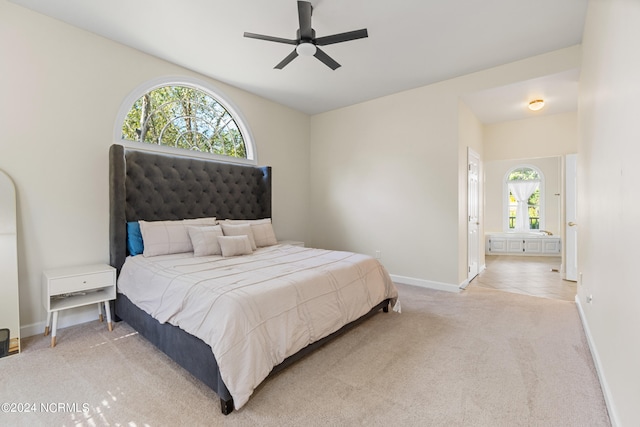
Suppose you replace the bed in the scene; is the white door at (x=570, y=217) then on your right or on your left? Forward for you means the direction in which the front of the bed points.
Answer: on your left

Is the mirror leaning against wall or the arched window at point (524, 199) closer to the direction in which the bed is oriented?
the arched window

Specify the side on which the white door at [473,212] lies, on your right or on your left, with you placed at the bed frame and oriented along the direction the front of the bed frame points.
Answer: on your left

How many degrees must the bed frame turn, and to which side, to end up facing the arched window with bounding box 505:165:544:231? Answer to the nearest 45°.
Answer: approximately 45° to its left

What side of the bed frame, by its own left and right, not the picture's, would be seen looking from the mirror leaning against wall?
right

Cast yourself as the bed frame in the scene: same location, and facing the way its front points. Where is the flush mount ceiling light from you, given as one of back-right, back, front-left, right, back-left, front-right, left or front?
front-left

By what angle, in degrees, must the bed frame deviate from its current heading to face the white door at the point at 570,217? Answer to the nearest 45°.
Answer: approximately 45° to its left

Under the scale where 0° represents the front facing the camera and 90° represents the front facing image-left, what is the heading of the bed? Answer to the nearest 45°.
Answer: approximately 315°
